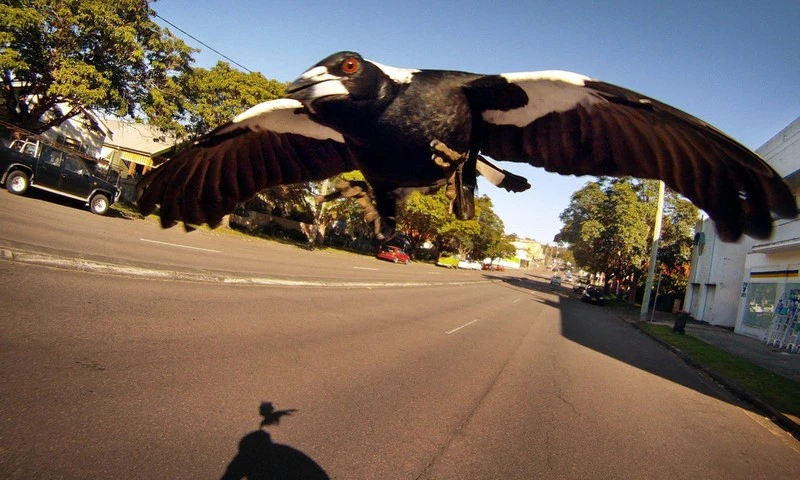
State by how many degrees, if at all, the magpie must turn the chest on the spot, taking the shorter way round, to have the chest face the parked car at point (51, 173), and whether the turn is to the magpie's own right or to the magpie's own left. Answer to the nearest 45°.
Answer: approximately 90° to the magpie's own right

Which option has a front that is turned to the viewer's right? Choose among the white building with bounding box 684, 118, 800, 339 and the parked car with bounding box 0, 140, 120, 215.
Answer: the parked car

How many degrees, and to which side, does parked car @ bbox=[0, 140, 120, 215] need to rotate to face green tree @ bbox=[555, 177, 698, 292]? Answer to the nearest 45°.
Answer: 0° — it already faces it

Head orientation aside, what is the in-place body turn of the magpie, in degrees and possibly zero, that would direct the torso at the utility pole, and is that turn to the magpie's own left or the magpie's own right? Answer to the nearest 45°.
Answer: approximately 180°

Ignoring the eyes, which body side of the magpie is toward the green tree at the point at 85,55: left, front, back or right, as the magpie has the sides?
right

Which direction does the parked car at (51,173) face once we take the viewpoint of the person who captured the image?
facing to the right of the viewer

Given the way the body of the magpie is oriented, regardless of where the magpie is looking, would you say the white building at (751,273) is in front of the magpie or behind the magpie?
behind

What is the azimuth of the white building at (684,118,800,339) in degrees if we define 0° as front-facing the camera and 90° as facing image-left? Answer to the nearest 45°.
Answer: approximately 45°

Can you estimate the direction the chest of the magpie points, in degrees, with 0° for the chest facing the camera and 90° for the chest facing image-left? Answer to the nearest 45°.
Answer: approximately 45°
